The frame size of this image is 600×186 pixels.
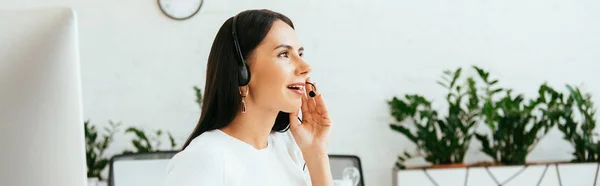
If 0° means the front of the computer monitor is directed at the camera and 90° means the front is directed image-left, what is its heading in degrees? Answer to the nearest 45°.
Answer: approximately 180°

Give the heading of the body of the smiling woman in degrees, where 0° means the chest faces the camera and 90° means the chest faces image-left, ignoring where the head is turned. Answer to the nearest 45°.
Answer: approximately 315°

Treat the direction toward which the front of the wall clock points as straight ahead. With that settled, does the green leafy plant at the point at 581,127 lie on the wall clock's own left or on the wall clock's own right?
on the wall clock's own left

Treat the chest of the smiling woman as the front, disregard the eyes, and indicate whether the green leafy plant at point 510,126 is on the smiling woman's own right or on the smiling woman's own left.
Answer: on the smiling woman's own left

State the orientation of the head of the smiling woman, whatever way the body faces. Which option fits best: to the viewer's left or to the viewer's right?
to the viewer's right

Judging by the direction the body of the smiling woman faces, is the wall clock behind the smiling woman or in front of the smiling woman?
behind

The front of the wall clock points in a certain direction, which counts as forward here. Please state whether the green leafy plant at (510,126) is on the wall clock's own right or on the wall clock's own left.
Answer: on the wall clock's own left

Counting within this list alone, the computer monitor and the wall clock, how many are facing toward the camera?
1
